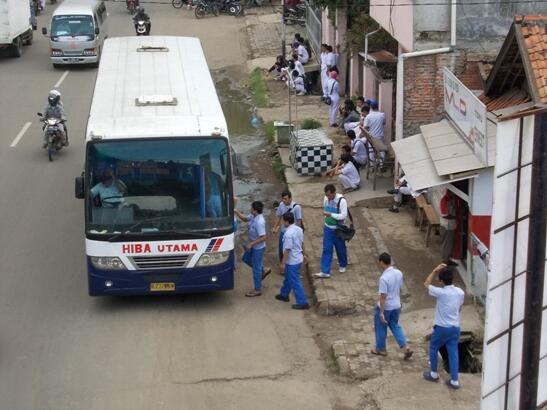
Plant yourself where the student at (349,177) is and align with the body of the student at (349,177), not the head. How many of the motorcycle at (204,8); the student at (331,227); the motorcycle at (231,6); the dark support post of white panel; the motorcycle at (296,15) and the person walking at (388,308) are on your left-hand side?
3

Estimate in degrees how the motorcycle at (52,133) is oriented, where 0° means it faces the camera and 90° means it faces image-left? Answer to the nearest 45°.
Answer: approximately 0°

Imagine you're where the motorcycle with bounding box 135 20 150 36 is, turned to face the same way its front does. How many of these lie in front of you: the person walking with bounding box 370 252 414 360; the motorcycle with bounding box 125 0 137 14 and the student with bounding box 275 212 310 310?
2

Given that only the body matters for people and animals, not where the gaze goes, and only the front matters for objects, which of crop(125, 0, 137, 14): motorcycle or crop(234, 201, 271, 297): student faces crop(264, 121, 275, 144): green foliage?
the motorcycle

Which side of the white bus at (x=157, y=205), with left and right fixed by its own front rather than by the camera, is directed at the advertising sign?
left

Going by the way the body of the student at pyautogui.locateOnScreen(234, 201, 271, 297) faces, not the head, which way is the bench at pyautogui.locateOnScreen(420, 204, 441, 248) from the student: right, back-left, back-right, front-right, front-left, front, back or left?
back-right
